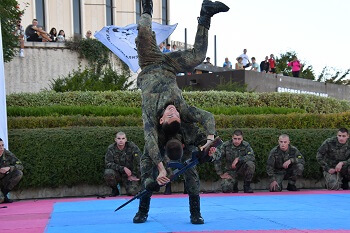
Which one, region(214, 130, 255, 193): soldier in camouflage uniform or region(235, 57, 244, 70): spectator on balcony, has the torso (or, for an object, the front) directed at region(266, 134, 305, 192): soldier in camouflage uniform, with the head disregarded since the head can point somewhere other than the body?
the spectator on balcony

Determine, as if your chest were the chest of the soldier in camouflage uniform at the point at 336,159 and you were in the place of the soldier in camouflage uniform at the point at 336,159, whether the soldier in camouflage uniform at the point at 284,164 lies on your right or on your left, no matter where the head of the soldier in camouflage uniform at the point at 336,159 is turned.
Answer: on your right

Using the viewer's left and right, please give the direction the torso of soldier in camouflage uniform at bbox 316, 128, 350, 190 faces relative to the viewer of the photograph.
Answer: facing the viewer

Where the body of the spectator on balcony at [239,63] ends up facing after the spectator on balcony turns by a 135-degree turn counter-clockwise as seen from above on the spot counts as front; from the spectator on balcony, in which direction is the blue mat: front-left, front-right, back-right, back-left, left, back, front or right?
back-right

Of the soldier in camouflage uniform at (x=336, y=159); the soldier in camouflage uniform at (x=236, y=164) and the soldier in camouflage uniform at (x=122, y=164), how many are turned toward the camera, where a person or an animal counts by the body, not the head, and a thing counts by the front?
3

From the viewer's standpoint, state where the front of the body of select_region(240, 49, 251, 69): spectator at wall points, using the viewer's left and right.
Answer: facing the viewer and to the left of the viewer

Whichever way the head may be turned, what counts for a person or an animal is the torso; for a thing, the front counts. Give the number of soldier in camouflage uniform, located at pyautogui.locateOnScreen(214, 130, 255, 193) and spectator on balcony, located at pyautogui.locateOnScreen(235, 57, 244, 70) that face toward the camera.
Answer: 2

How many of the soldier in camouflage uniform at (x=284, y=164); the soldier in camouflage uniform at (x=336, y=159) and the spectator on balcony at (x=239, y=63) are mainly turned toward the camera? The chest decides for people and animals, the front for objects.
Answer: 3

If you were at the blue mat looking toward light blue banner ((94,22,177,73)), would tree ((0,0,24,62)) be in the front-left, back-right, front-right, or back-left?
front-left

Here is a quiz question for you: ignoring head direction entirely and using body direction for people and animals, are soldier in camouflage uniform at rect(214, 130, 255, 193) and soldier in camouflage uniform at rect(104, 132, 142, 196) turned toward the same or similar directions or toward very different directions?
same or similar directions

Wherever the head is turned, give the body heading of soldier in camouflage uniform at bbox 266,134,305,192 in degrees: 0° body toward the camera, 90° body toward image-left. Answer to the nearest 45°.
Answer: approximately 0°

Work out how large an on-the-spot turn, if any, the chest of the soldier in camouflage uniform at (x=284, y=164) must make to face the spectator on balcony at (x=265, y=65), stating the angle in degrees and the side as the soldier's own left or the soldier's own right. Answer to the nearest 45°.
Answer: approximately 180°

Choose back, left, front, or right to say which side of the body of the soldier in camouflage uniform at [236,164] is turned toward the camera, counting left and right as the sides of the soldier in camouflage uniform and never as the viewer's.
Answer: front

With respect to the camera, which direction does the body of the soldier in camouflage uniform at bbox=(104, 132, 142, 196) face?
toward the camera
